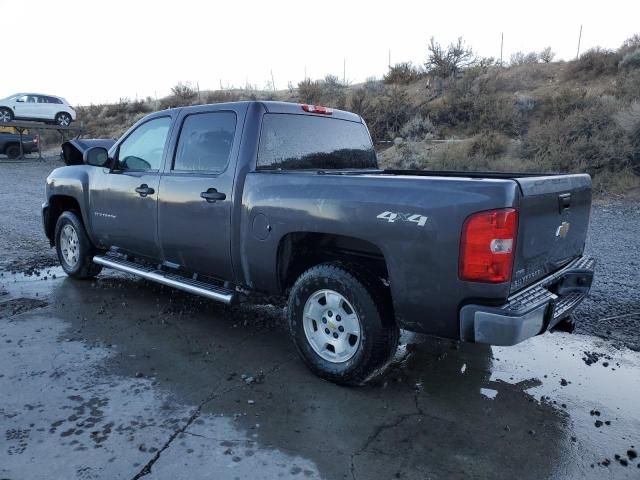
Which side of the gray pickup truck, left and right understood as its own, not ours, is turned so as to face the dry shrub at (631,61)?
right

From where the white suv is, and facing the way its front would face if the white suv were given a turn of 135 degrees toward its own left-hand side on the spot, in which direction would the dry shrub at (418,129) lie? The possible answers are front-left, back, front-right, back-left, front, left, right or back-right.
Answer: front

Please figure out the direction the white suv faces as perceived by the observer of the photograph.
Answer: facing to the left of the viewer

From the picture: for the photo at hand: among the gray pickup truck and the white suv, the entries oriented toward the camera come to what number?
0

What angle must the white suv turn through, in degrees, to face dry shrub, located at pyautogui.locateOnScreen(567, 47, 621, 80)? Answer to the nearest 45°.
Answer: approximately 135° to its left

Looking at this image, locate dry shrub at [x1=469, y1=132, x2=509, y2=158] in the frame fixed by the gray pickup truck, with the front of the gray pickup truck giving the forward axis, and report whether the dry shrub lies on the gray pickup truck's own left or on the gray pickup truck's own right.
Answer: on the gray pickup truck's own right

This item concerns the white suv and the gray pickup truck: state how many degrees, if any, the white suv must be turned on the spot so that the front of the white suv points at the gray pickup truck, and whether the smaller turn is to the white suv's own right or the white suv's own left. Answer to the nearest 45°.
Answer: approximately 90° to the white suv's own left

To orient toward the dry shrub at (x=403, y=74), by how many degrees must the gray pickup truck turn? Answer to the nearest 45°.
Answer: approximately 45° to its right

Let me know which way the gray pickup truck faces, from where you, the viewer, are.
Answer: facing away from the viewer and to the left of the viewer

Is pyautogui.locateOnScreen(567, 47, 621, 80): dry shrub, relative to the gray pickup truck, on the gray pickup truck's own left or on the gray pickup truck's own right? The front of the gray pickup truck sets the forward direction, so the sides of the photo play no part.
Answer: on the gray pickup truck's own right

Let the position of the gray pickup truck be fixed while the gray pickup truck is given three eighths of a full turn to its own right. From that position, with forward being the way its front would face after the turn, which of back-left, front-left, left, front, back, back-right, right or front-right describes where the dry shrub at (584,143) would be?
front-left

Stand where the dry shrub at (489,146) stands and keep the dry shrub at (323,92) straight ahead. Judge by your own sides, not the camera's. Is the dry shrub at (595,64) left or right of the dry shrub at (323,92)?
right
